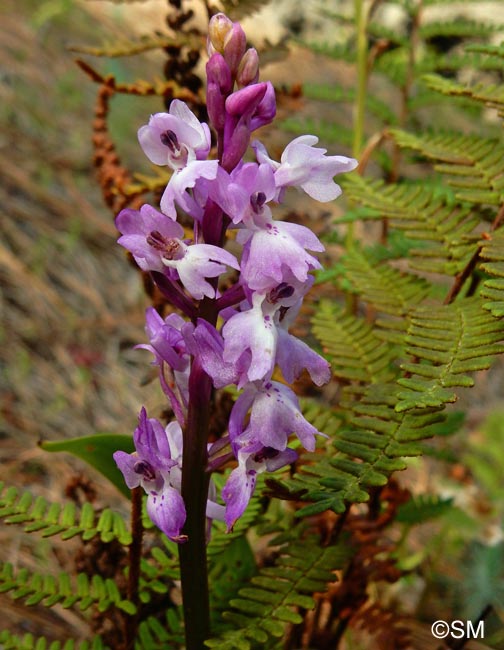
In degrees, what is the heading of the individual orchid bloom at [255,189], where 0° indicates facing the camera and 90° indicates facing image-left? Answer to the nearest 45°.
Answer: approximately 0°

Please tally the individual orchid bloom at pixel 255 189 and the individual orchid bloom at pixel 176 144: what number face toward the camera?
2
